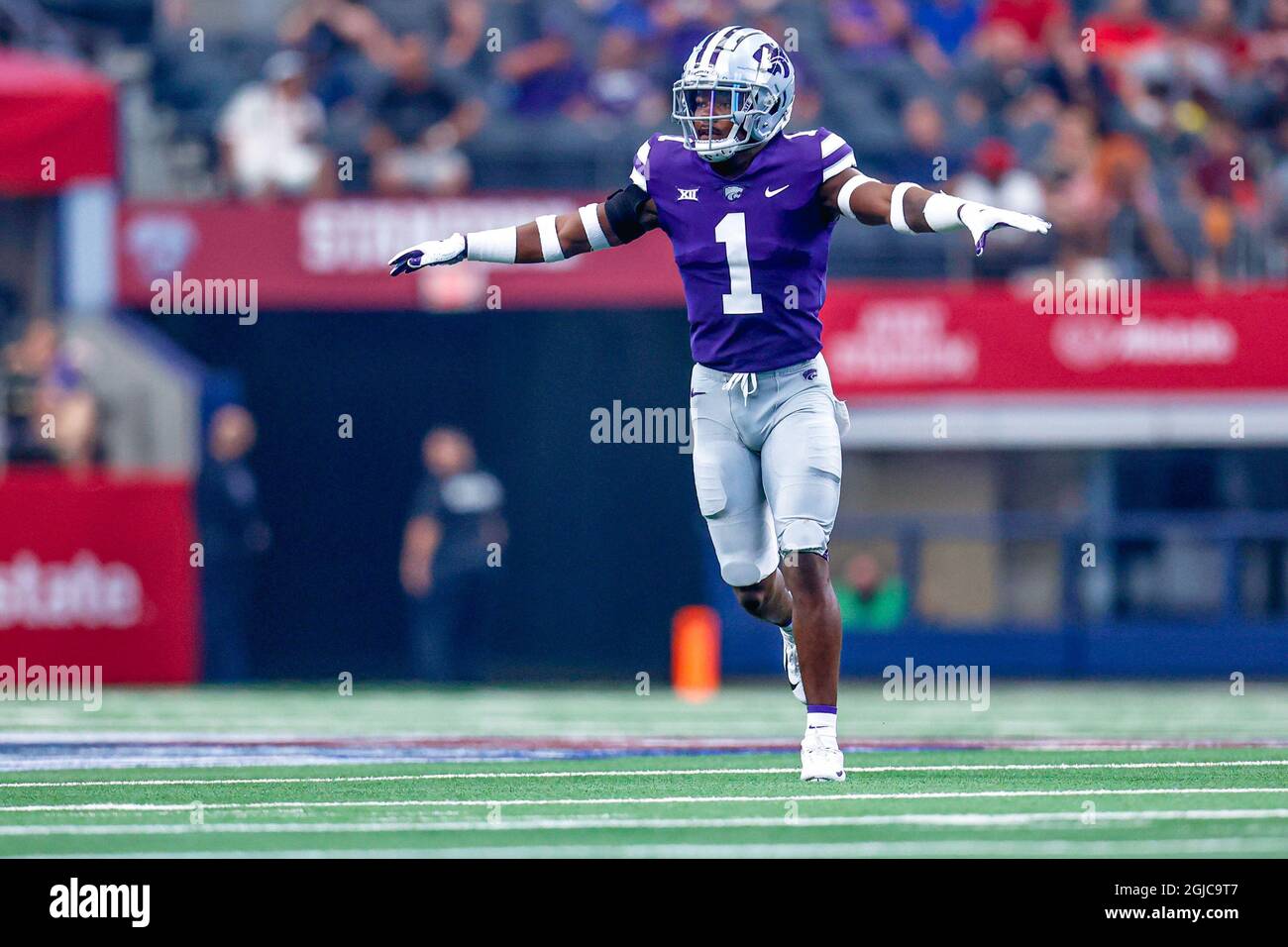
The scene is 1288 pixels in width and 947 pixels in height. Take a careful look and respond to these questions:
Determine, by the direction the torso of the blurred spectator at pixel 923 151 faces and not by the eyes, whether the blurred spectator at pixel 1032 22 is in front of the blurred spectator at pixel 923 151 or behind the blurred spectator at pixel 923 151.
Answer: behind

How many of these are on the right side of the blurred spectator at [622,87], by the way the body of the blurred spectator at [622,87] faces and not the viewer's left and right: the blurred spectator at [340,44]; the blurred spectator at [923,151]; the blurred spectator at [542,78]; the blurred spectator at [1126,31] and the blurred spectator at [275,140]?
3

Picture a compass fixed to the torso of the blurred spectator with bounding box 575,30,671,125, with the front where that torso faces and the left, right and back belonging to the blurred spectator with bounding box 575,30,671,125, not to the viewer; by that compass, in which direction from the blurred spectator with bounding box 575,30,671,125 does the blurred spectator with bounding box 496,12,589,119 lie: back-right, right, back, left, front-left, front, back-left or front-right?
right

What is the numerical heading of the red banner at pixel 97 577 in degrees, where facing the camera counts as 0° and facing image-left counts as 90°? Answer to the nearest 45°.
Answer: approximately 0°

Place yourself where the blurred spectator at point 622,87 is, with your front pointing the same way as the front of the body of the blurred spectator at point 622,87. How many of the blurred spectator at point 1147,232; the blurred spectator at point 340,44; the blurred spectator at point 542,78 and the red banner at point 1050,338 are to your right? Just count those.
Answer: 2

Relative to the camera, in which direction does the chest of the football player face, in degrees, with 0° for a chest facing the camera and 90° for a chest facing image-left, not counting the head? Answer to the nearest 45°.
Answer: approximately 0°
